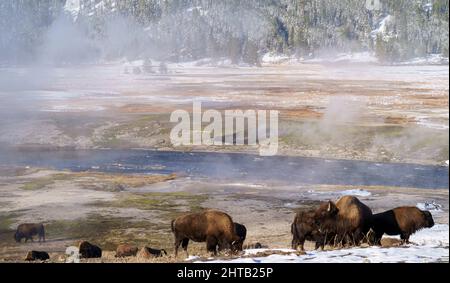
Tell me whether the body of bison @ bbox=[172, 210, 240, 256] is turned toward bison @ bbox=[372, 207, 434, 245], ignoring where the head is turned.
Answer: yes

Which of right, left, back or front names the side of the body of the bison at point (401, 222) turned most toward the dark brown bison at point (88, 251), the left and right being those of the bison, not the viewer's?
back

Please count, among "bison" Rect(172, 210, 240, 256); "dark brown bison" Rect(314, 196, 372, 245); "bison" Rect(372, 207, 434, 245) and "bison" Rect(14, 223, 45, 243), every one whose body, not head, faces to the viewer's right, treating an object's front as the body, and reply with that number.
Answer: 2

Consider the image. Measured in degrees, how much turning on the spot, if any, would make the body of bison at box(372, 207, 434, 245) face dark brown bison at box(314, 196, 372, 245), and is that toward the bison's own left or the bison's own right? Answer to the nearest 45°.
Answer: approximately 135° to the bison's own right

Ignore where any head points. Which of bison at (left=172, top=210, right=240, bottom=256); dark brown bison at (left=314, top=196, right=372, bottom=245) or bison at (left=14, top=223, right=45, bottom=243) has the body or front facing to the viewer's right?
bison at (left=172, top=210, right=240, bottom=256)

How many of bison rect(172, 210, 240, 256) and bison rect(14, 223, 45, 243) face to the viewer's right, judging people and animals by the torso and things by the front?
1

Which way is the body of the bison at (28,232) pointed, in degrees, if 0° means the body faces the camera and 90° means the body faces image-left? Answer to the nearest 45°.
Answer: approximately 90°

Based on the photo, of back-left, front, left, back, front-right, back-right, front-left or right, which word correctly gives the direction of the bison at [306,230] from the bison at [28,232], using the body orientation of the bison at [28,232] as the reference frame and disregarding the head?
back-left

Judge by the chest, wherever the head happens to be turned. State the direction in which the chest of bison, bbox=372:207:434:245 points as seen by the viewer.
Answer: to the viewer's right

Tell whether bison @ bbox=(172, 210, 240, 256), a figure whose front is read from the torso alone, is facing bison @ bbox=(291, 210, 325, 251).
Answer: yes

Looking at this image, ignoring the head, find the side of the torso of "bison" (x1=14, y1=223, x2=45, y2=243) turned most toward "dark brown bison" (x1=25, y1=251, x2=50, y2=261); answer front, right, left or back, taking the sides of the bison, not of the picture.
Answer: left

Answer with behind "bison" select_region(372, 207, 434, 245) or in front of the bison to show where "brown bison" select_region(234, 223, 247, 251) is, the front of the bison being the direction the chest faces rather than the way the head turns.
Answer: behind

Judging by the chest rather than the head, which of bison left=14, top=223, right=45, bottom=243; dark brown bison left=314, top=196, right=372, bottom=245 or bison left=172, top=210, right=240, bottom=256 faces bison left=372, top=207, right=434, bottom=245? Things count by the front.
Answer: bison left=172, top=210, right=240, bottom=256

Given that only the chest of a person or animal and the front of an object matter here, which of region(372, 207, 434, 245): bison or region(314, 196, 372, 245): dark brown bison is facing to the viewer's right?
the bison

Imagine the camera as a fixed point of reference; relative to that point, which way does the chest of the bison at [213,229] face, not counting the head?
to the viewer's right
